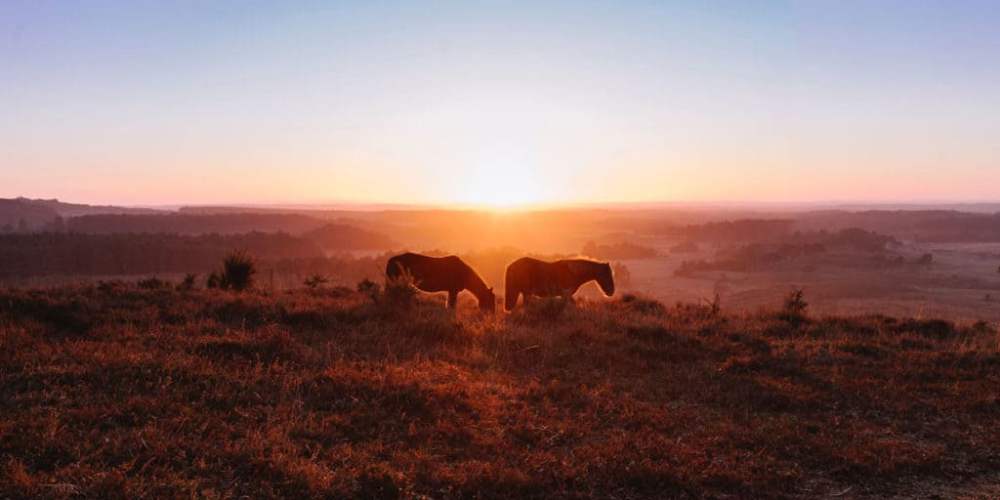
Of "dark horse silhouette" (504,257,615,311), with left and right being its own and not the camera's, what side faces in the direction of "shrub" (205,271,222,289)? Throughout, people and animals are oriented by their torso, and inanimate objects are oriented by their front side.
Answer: back

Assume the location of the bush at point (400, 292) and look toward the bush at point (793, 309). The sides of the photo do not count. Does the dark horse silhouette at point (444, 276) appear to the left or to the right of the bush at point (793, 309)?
left

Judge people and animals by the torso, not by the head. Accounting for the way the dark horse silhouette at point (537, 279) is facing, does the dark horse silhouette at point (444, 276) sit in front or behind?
behind

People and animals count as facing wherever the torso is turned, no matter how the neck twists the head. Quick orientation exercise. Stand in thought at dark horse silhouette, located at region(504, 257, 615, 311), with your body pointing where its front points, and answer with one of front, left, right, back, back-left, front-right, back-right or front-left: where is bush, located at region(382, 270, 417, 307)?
back-right

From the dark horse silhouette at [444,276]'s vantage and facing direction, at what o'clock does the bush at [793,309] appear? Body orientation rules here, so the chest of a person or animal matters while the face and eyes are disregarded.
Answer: The bush is roughly at 12 o'clock from the dark horse silhouette.

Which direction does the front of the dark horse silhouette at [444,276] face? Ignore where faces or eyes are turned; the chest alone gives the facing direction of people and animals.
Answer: to the viewer's right

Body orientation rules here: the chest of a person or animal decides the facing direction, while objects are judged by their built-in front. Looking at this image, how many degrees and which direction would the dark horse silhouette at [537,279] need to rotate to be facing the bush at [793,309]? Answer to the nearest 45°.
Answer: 0° — it already faces it

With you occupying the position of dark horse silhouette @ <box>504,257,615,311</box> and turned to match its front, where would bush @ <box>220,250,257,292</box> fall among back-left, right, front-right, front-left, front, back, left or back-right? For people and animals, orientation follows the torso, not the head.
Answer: back

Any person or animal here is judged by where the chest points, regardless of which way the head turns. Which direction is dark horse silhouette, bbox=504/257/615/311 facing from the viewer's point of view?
to the viewer's right

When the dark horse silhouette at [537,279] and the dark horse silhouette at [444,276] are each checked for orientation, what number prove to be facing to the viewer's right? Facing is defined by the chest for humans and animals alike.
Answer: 2

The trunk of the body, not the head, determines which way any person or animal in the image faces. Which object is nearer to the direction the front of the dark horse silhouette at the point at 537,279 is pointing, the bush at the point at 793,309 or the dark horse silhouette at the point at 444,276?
the bush
